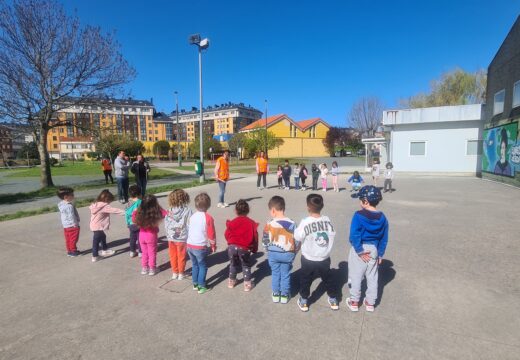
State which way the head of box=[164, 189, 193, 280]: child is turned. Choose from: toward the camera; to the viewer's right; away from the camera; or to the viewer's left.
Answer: away from the camera

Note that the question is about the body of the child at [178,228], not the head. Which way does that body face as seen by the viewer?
away from the camera

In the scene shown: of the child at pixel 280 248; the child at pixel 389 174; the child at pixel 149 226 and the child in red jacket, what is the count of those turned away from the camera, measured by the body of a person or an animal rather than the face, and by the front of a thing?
3

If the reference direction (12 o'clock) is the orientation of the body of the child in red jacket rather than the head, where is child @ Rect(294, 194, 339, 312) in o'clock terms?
The child is roughly at 4 o'clock from the child in red jacket.

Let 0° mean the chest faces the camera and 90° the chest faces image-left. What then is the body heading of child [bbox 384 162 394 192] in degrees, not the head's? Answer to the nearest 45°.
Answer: approximately 0°

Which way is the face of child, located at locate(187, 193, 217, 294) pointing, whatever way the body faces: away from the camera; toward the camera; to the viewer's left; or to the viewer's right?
away from the camera

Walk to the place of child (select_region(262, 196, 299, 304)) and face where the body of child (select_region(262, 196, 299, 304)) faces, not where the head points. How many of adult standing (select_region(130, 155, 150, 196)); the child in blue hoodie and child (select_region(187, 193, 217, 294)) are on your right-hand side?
1

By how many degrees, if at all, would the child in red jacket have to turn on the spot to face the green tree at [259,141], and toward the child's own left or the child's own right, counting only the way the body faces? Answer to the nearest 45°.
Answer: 0° — they already face it

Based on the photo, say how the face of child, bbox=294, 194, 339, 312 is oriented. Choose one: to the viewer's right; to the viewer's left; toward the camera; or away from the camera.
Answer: away from the camera

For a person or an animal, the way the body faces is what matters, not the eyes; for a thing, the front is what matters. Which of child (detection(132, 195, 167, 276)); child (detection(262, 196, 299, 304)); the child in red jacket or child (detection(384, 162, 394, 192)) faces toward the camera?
child (detection(384, 162, 394, 192))

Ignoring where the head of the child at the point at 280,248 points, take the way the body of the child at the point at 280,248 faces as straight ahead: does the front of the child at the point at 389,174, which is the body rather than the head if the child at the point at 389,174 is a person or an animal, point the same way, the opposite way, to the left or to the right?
the opposite way

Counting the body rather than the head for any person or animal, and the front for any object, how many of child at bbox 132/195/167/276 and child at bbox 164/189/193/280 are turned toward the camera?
0

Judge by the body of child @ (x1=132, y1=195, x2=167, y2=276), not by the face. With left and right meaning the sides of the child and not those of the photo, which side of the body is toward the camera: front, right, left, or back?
back

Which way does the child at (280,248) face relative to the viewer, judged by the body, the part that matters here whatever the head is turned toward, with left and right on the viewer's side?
facing away from the viewer

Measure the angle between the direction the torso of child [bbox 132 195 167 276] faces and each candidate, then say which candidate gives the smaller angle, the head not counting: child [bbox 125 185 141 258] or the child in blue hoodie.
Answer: the child
